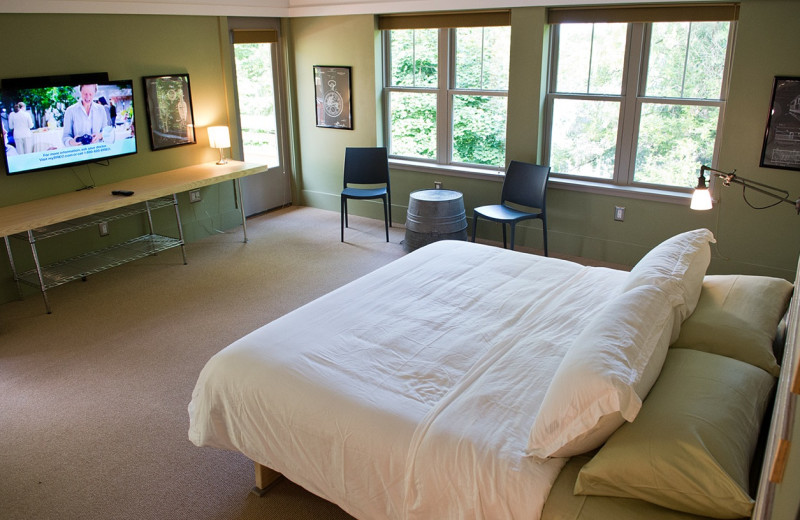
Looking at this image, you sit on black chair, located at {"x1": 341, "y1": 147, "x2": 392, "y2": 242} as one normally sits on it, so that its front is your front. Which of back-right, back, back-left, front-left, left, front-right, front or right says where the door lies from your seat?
back-right

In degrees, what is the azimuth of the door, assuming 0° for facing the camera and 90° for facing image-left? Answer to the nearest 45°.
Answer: approximately 315°

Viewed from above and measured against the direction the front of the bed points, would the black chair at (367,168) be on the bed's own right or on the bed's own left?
on the bed's own right

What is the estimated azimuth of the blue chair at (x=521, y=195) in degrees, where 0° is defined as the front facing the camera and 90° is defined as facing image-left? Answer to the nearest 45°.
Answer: approximately 45°

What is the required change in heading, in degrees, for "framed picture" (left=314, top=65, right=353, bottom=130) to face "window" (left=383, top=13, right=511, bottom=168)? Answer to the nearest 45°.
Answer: approximately 90° to its left

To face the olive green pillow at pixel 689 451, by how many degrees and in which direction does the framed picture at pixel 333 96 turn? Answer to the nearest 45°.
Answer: approximately 45° to its left

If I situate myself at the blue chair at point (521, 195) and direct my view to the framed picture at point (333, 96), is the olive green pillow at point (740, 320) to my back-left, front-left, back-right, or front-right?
back-left

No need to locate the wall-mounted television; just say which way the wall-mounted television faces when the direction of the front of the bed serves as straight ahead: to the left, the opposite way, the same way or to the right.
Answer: the opposite way

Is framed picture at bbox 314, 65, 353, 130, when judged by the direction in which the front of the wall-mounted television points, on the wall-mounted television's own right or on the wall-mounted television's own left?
on the wall-mounted television's own left

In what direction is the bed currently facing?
to the viewer's left
